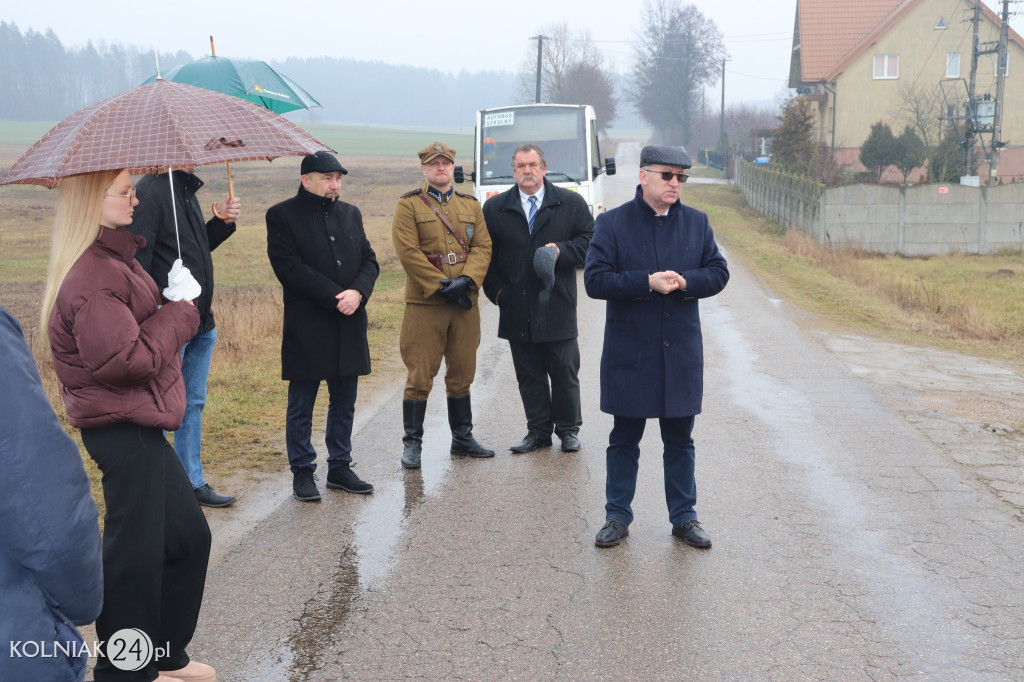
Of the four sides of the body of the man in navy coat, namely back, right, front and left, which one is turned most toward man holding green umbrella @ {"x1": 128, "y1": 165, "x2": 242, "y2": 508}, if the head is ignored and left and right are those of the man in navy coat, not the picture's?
right

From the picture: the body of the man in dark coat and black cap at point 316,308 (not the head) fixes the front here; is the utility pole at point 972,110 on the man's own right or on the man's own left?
on the man's own left

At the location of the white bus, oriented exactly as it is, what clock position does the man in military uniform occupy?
The man in military uniform is roughly at 12 o'clock from the white bus.

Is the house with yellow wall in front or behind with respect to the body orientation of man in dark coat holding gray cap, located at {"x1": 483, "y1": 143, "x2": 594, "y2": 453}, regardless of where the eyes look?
behind

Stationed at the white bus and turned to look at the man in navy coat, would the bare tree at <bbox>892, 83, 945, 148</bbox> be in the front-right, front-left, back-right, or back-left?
back-left

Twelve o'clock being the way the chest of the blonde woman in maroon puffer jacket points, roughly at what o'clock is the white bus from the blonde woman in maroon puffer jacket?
The white bus is roughly at 10 o'clock from the blonde woman in maroon puffer jacket.

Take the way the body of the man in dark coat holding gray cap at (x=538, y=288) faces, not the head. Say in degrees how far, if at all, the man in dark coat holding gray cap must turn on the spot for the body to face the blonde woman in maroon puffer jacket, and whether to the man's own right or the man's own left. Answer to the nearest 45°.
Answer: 0° — they already face them

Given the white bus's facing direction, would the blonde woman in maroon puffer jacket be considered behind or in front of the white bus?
in front

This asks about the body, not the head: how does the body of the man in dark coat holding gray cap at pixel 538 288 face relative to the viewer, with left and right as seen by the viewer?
facing the viewer

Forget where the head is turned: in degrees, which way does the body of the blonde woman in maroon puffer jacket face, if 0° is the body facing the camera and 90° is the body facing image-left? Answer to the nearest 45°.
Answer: approximately 270°
